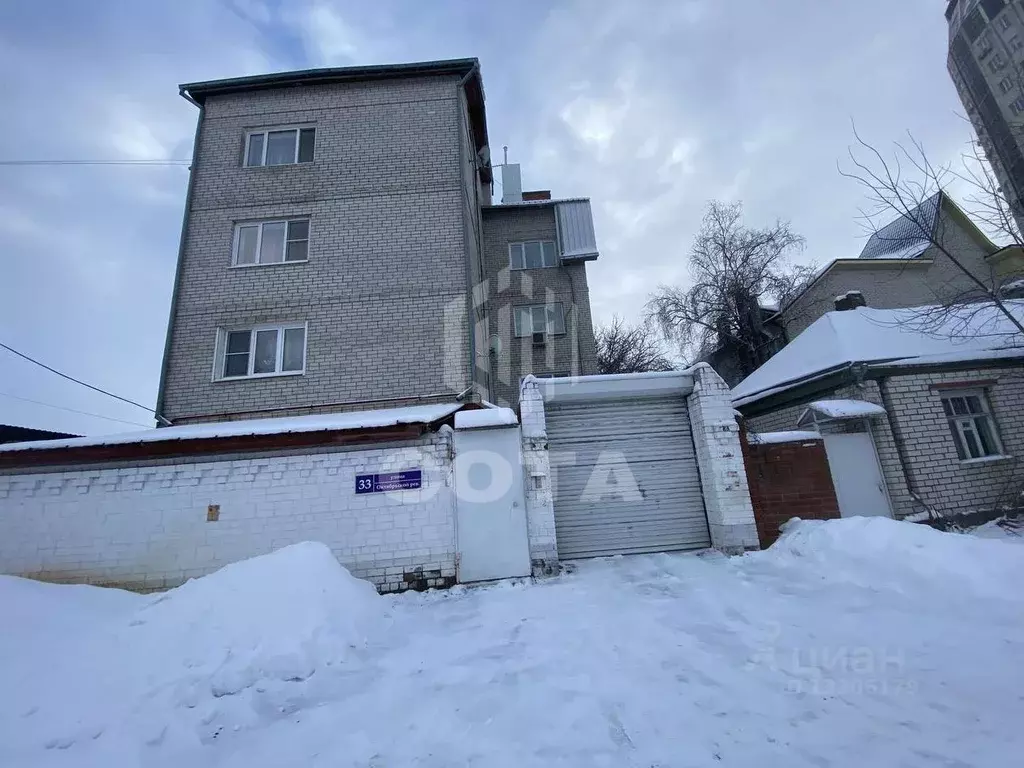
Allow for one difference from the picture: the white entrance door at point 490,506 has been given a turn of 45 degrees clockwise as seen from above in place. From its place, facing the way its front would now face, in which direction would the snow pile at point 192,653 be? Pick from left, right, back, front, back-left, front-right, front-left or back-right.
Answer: front

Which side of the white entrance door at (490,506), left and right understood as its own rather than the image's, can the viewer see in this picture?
front

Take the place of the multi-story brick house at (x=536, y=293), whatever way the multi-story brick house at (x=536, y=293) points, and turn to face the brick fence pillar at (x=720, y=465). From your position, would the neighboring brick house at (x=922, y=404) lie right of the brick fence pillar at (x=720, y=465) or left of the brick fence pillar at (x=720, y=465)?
left

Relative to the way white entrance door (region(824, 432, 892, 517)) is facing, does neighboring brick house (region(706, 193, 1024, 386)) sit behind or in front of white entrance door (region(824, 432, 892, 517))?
behind

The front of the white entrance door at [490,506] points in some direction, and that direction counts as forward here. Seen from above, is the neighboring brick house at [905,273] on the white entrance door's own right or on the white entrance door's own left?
on the white entrance door's own left

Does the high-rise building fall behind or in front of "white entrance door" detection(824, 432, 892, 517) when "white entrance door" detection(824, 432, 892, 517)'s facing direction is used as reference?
behind

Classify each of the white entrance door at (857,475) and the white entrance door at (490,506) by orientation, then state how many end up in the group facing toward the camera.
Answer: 2

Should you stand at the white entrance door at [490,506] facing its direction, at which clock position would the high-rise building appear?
The high-rise building is roughly at 8 o'clock from the white entrance door.

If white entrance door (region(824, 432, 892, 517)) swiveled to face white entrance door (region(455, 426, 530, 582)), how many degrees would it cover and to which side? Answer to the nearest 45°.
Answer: approximately 45° to its right

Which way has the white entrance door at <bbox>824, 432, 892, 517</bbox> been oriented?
toward the camera

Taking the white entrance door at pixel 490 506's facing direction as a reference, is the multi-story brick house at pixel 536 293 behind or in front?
behind

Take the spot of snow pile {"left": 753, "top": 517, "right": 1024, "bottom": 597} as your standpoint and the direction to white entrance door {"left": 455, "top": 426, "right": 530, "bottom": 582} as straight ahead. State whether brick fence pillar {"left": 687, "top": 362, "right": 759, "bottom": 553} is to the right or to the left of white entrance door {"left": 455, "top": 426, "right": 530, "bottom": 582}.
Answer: right

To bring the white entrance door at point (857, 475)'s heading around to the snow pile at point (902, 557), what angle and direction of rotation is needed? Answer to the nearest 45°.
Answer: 0° — it already faces it

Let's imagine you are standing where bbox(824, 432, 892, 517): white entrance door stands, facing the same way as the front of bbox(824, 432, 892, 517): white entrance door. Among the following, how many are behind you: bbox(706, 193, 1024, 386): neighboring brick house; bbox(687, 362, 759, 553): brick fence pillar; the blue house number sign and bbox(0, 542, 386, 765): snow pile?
1

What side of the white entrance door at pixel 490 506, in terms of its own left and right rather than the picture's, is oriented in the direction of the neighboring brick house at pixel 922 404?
left

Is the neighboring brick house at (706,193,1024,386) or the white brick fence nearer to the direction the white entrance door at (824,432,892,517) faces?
the white brick fence
